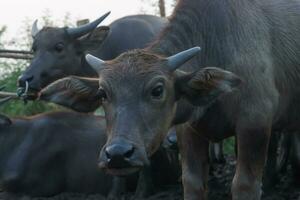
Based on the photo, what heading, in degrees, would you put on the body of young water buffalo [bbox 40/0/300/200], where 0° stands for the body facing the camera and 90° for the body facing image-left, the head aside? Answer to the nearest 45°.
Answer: approximately 45°

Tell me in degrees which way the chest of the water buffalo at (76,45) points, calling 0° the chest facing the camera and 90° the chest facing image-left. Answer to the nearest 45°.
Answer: approximately 45°

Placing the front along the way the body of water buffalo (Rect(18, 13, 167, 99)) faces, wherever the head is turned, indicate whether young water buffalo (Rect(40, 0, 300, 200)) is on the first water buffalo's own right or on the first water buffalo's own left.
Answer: on the first water buffalo's own left

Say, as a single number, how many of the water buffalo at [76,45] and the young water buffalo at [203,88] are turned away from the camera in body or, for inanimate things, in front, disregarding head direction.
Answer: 0

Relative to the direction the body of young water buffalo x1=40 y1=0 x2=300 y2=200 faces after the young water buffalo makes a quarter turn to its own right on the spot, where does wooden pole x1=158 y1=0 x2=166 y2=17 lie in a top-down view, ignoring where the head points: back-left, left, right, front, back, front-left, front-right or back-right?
front-right
